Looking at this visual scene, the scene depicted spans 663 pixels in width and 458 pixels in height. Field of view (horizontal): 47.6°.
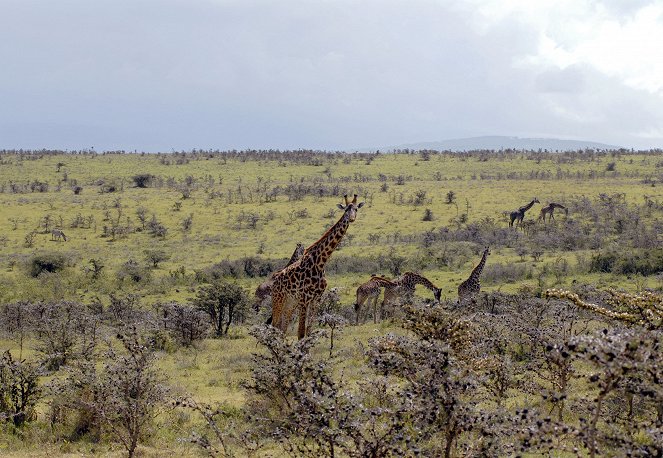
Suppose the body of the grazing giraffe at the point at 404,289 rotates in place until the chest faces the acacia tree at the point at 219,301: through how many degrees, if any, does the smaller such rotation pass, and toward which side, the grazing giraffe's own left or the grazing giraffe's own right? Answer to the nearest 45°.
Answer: approximately 180°

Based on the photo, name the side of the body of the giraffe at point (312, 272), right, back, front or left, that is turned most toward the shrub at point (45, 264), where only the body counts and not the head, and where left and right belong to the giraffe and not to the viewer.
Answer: back

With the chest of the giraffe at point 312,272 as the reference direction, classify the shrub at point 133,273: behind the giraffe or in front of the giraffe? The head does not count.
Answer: behind

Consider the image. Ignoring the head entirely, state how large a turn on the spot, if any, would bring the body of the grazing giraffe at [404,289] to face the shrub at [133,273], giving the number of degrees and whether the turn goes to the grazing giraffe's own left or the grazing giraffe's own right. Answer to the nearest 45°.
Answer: approximately 135° to the grazing giraffe's own left

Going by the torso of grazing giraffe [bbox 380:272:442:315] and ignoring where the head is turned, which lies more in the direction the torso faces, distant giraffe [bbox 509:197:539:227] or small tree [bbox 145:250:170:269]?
the distant giraffe

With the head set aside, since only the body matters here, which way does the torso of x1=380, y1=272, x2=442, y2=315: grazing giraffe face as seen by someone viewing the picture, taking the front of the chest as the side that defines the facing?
to the viewer's right

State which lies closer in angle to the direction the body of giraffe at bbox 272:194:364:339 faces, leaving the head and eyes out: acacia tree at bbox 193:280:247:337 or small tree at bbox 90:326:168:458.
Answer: the small tree

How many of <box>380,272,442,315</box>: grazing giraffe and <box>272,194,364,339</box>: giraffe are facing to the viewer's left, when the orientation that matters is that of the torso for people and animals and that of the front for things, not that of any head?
0

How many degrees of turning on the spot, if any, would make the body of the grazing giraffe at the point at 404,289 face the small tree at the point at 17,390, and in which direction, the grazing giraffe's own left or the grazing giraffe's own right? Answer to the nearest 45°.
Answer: approximately 135° to the grazing giraffe's own right

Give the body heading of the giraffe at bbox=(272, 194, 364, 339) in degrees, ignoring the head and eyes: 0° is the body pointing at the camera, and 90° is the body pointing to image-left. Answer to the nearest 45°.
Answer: approximately 315°

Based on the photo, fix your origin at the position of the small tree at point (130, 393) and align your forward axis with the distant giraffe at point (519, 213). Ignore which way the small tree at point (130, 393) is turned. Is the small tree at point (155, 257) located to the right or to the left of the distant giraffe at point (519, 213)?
left
